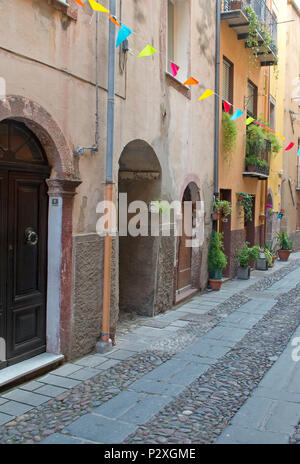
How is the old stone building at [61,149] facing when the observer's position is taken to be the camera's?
facing the viewer and to the right of the viewer

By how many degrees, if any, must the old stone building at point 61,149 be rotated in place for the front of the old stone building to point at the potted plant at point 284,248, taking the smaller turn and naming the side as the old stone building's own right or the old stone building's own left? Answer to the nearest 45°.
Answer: approximately 90° to the old stone building's own left

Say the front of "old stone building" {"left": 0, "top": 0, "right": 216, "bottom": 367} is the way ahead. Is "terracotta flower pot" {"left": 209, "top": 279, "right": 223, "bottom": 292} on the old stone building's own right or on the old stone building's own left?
on the old stone building's own left

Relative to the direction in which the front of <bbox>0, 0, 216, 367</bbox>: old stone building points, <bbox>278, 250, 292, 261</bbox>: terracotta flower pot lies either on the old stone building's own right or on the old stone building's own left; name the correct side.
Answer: on the old stone building's own left

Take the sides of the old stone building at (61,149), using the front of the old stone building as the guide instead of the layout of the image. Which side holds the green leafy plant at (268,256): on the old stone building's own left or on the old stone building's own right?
on the old stone building's own left

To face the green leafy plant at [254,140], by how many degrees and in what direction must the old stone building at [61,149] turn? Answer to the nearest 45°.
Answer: approximately 90° to its left

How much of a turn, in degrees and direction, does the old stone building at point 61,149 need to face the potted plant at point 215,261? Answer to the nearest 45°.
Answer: approximately 90° to its left

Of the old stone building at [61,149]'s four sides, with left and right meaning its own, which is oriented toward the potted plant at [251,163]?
left

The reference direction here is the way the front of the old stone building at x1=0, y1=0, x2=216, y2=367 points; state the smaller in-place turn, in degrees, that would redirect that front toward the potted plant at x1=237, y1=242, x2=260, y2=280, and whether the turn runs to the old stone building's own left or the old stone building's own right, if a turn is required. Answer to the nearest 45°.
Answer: approximately 90° to the old stone building's own left
